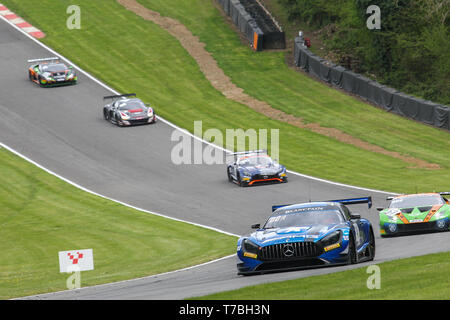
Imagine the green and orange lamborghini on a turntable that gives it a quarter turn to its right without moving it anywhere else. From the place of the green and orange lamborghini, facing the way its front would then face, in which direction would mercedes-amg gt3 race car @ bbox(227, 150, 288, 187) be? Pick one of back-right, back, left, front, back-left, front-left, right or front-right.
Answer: front-right

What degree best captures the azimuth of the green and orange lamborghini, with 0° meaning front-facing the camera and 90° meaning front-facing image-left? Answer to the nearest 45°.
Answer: approximately 0°

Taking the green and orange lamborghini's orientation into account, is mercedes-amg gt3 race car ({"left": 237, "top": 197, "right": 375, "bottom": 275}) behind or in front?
in front

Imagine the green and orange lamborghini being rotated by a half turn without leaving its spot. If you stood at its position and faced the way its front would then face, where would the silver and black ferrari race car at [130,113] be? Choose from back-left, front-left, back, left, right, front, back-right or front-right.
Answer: front-left

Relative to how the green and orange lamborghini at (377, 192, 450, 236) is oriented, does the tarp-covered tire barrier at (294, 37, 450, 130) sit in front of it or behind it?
behind
